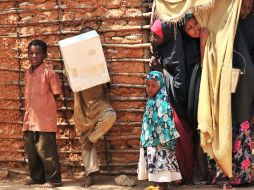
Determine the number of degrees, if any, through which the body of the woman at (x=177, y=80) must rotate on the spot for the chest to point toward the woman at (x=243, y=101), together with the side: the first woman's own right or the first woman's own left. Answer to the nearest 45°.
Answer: approximately 180°

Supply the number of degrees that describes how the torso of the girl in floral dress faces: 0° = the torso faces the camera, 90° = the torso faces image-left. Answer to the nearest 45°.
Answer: approximately 45°

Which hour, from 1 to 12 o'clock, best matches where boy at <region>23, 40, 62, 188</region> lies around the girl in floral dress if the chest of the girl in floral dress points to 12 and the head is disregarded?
The boy is roughly at 2 o'clock from the girl in floral dress.

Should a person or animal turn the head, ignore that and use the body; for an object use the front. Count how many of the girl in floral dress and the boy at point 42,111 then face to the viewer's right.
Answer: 0

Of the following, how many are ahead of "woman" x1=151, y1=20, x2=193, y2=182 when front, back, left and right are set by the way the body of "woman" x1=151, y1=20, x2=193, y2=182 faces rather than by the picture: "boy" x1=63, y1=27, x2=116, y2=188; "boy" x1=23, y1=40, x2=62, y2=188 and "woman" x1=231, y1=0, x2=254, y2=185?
2

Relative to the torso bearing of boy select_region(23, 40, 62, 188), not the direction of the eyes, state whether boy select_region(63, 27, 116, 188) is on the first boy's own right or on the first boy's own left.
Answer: on the first boy's own left

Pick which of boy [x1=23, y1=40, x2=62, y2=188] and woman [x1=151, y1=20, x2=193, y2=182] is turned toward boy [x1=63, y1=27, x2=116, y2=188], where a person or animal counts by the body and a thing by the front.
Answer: the woman

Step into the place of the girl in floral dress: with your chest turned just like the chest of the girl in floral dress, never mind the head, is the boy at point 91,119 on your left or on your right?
on your right

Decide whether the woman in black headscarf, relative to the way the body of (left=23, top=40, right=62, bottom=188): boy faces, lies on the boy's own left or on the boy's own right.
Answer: on the boy's own left

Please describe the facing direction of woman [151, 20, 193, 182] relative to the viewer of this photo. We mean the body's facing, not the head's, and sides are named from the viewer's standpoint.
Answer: facing to the left of the viewer

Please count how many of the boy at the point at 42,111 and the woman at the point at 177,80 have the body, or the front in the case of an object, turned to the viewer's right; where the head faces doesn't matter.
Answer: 0
